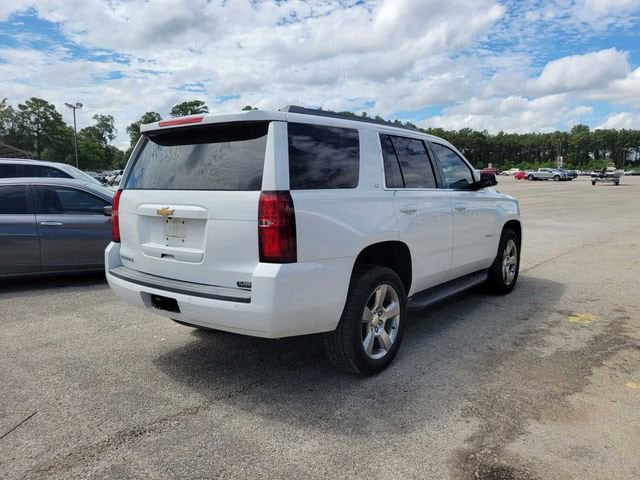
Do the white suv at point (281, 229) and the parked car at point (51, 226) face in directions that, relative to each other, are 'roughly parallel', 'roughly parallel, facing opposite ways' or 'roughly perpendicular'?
roughly parallel

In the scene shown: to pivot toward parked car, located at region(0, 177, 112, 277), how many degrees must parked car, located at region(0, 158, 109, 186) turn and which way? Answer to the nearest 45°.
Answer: approximately 90° to its right

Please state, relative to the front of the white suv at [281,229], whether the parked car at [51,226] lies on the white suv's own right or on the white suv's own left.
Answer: on the white suv's own left

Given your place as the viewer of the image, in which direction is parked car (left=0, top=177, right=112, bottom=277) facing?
facing to the right of the viewer

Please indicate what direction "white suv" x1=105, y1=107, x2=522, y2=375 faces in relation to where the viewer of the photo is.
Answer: facing away from the viewer and to the right of the viewer

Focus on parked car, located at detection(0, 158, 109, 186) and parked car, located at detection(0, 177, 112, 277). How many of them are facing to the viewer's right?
2

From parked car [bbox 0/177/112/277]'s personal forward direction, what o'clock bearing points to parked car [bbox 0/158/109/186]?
parked car [bbox 0/158/109/186] is roughly at 9 o'clock from parked car [bbox 0/177/112/277].

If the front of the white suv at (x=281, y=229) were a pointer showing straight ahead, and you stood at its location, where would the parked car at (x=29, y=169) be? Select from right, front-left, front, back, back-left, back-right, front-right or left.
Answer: left

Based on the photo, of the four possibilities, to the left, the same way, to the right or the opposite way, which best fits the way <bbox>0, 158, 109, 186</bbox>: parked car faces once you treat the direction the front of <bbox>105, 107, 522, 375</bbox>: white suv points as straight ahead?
the same way

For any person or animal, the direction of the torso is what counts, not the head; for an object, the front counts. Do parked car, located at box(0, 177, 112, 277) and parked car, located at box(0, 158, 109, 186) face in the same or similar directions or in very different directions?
same or similar directions

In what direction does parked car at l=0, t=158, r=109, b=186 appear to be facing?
to the viewer's right
